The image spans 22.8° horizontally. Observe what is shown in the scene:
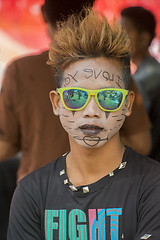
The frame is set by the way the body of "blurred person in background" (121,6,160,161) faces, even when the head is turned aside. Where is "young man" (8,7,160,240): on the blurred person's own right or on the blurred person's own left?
on the blurred person's own left

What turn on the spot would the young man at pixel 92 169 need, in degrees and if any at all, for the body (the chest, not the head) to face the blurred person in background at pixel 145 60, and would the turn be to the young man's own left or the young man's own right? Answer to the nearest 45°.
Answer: approximately 180°

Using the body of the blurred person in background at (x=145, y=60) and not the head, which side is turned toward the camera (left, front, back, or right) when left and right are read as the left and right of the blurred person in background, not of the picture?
left

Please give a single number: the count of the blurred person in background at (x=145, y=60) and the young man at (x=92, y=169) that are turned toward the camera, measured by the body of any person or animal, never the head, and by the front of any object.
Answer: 1

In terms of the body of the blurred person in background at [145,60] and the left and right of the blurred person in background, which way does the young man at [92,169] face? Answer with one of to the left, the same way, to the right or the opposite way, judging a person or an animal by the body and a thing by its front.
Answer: to the left
